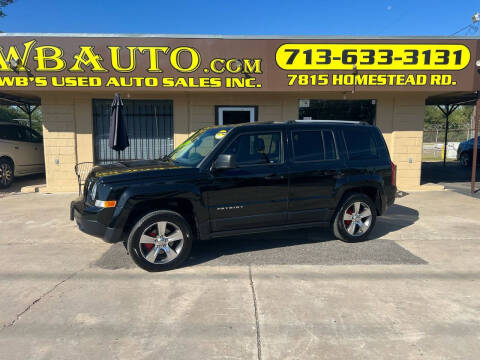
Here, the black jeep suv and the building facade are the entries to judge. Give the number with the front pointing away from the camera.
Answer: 0

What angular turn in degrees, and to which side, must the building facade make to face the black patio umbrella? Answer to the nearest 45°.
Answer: approximately 45° to its right

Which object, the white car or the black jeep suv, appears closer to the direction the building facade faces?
the black jeep suv

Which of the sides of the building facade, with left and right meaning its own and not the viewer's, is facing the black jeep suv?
front

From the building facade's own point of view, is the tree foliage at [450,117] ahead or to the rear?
to the rear

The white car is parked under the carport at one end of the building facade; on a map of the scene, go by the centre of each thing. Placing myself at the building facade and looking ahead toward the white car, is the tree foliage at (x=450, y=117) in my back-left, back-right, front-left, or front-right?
back-right

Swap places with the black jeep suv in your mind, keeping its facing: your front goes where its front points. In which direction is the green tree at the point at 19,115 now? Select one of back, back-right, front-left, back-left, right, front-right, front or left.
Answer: right

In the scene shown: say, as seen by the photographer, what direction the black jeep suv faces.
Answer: facing the viewer and to the left of the viewer

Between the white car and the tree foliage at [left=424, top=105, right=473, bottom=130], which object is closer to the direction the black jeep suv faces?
the white car

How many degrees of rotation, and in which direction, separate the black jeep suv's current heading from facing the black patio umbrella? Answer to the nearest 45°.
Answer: approximately 90° to its right

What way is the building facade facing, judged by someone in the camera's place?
facing the viewer

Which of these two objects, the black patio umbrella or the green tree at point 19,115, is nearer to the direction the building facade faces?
the black patio umbrella

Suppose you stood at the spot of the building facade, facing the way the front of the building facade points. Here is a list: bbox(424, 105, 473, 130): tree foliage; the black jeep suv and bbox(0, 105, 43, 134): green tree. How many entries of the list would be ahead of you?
1
